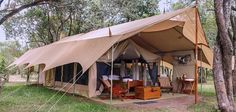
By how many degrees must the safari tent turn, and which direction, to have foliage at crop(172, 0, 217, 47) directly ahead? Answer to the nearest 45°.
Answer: approximately 90° to its left

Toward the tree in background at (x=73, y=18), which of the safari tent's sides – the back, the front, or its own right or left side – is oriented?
back

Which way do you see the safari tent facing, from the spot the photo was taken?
facing the viewer and to the right of the viewer

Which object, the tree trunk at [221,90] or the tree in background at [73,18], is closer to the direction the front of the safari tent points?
the tree trunk
